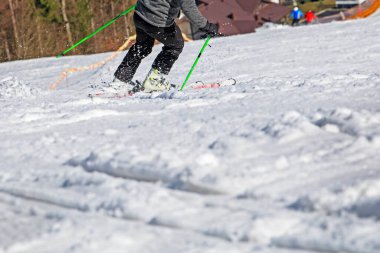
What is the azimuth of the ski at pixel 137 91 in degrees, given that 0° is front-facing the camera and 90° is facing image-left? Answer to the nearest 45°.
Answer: approximately 270°

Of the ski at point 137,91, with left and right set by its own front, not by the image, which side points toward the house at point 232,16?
left

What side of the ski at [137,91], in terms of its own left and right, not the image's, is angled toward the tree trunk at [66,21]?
left
